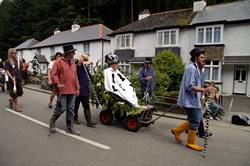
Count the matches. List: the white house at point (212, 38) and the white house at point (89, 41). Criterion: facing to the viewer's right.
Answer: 0

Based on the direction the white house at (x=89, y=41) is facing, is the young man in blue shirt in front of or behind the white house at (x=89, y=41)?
in front

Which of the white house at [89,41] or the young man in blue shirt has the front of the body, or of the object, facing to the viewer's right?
the young man in blue shirt

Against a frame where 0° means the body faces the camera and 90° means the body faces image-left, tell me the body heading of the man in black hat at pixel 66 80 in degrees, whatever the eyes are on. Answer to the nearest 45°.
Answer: approximately 315°

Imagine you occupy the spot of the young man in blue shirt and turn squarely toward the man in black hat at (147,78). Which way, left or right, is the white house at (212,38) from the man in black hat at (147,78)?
right

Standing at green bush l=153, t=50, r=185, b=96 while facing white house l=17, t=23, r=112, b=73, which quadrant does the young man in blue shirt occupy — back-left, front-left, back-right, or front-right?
back-left

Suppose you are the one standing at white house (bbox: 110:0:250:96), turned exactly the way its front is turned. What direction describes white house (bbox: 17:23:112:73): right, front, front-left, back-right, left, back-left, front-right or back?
right

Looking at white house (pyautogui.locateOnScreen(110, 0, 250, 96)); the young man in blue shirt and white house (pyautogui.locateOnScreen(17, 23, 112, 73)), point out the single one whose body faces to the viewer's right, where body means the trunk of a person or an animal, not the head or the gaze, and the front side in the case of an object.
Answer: the young man in blue shirt

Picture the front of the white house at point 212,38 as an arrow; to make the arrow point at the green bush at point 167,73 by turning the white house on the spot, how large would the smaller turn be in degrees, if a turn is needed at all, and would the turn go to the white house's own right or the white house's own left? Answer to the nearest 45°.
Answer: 0° — it already faces it

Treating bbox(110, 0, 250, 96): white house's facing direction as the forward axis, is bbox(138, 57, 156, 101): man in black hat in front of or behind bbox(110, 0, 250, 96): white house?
in front

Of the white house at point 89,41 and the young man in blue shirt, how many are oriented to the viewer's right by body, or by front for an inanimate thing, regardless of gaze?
1

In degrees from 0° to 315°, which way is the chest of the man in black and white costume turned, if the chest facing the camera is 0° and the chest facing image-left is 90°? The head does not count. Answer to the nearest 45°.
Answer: approximately 315°
